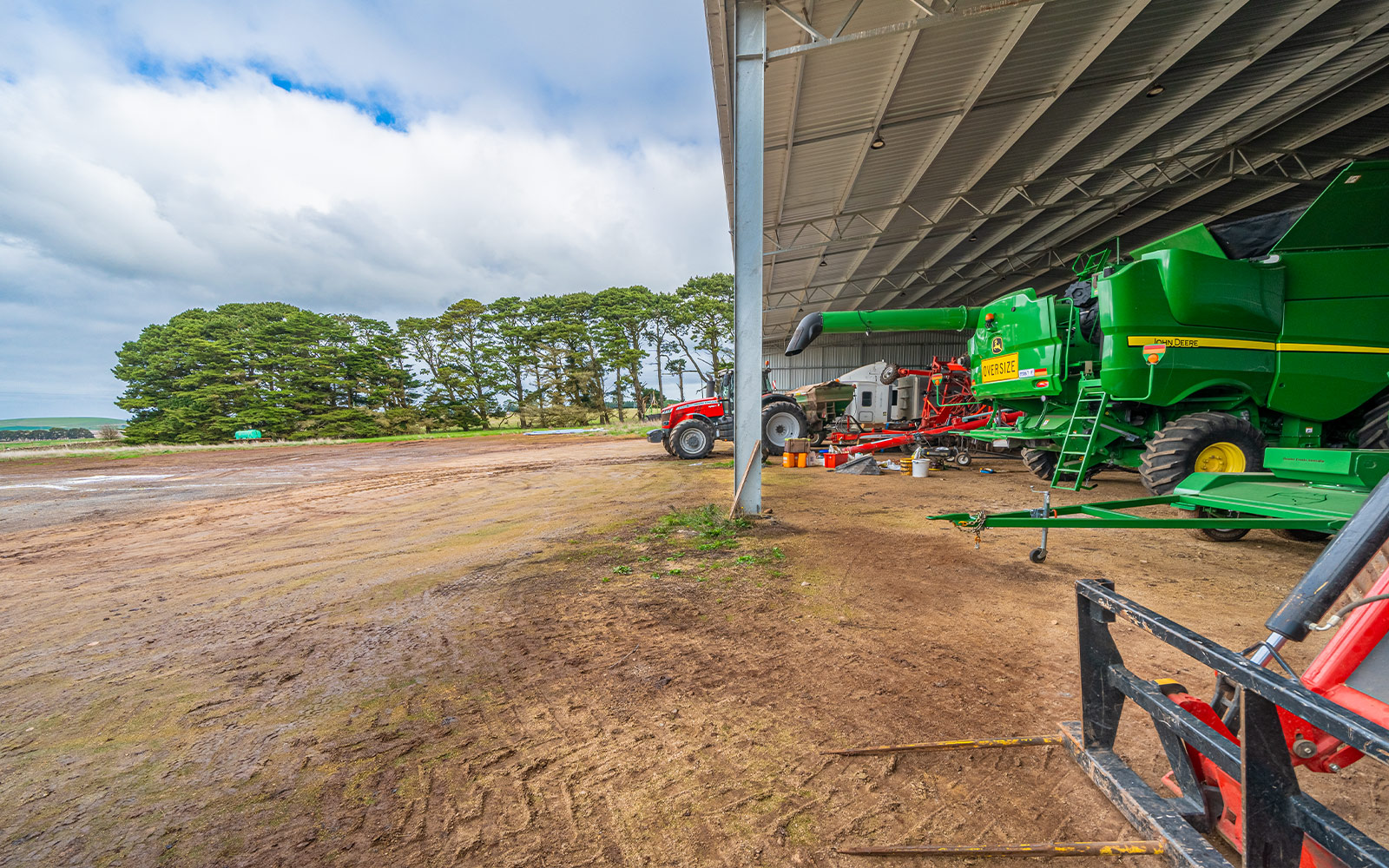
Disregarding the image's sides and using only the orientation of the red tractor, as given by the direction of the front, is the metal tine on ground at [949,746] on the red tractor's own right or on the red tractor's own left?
on the red tractor's own left

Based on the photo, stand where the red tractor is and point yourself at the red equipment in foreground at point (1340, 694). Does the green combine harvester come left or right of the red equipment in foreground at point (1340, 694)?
left

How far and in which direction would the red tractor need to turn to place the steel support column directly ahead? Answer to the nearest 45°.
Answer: approximately 90° to its left

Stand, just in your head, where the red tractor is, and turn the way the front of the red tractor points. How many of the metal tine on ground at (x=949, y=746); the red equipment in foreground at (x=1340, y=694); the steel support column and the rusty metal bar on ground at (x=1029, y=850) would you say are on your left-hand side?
4

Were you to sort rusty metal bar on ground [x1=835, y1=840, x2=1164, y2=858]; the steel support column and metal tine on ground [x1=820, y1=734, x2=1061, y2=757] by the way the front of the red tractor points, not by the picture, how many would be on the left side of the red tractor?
3

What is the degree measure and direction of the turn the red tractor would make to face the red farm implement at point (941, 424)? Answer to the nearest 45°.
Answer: approximately 180°

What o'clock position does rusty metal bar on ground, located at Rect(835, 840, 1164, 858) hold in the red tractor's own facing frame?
The rusty metal bar on ground is roughly at 9 o'clock from the red tractor.

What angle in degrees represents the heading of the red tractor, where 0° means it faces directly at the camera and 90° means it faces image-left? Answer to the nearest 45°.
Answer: approximately 90°
